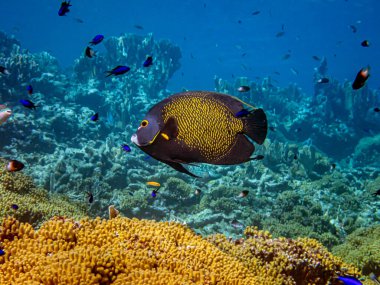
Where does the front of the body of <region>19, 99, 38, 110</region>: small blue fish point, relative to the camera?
to the viewer's left

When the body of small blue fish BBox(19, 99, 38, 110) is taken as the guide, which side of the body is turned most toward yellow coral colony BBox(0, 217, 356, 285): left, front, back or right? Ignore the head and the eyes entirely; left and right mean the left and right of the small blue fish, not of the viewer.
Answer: left

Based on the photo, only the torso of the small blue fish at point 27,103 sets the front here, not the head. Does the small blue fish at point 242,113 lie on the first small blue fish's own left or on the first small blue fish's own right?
on the first small blue fish's own left
